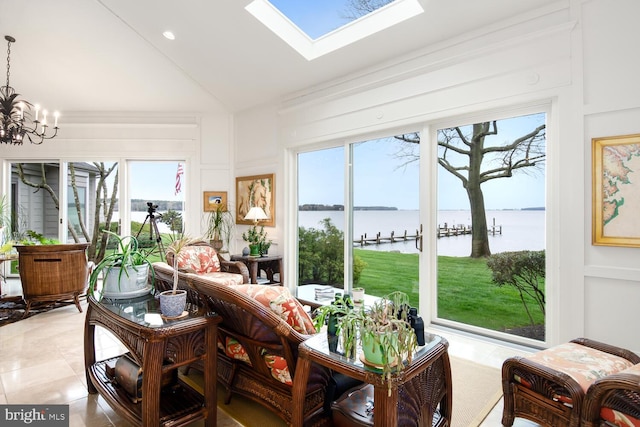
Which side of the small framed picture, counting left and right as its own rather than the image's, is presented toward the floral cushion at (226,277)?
front

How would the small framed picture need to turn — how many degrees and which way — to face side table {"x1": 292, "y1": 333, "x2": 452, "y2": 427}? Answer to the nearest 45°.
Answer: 0° — it already faces it

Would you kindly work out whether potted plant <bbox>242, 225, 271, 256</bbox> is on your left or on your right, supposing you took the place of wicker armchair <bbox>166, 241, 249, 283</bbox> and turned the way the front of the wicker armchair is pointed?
on your left

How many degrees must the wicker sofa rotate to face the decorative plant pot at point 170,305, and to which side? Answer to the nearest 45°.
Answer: approximately 135° to its left

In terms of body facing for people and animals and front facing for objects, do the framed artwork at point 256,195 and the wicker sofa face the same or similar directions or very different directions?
very different directions

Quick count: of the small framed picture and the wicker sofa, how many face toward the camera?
1

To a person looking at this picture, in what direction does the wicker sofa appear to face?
facing away from the viewer and to the right of the viewer

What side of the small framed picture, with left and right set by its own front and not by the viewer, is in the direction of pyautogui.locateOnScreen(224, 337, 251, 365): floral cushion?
front

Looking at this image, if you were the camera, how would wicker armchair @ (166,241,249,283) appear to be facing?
facing the viewer and to the right of the viewer

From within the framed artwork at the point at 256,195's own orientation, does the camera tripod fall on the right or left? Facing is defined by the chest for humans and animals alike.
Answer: on its right

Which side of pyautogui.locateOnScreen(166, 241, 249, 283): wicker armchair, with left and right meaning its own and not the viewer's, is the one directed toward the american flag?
back
